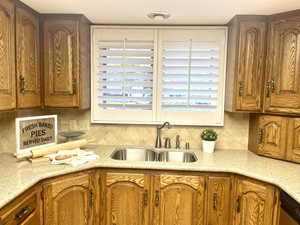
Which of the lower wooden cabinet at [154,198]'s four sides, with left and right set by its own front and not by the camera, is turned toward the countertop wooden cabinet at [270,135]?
left

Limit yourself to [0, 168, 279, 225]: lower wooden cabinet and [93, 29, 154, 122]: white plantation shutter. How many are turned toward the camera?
2

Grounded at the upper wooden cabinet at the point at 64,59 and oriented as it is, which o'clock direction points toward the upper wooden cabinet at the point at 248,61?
the upper wooden cabinet at the point at 248,61 is roughly at 10 o'clock from the upper wooden cabinet at the point at 64,59.

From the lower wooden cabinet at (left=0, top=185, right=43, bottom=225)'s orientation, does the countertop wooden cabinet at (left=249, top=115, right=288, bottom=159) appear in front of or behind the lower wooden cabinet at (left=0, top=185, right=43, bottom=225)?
in front

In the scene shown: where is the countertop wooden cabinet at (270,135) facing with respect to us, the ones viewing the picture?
facing the viewer and to the left of the viewer

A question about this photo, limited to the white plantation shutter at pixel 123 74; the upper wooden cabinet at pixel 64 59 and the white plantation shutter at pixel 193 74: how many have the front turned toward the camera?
3

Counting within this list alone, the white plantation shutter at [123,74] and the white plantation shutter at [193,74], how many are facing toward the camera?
2

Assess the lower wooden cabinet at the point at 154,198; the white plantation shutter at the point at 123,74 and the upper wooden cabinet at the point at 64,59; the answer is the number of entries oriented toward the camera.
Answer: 3
